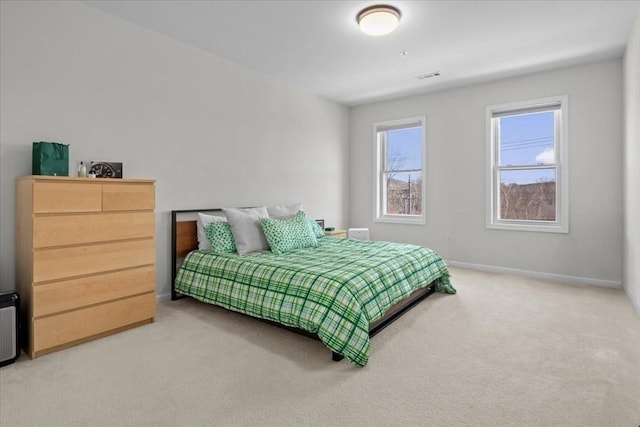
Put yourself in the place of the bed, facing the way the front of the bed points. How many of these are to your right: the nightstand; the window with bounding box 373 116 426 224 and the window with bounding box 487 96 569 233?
0

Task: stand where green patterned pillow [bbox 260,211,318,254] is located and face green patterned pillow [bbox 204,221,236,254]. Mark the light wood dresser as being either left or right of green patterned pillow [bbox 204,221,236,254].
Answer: left

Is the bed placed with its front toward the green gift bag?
no

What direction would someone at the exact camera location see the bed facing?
facing the viewer and to the right of the viewer

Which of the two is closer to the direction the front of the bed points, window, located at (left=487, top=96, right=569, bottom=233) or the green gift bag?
the window

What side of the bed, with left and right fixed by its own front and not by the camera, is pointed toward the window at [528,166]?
left

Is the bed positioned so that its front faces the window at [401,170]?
no

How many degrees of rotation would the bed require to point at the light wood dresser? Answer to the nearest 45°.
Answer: approximately 135° to its right
